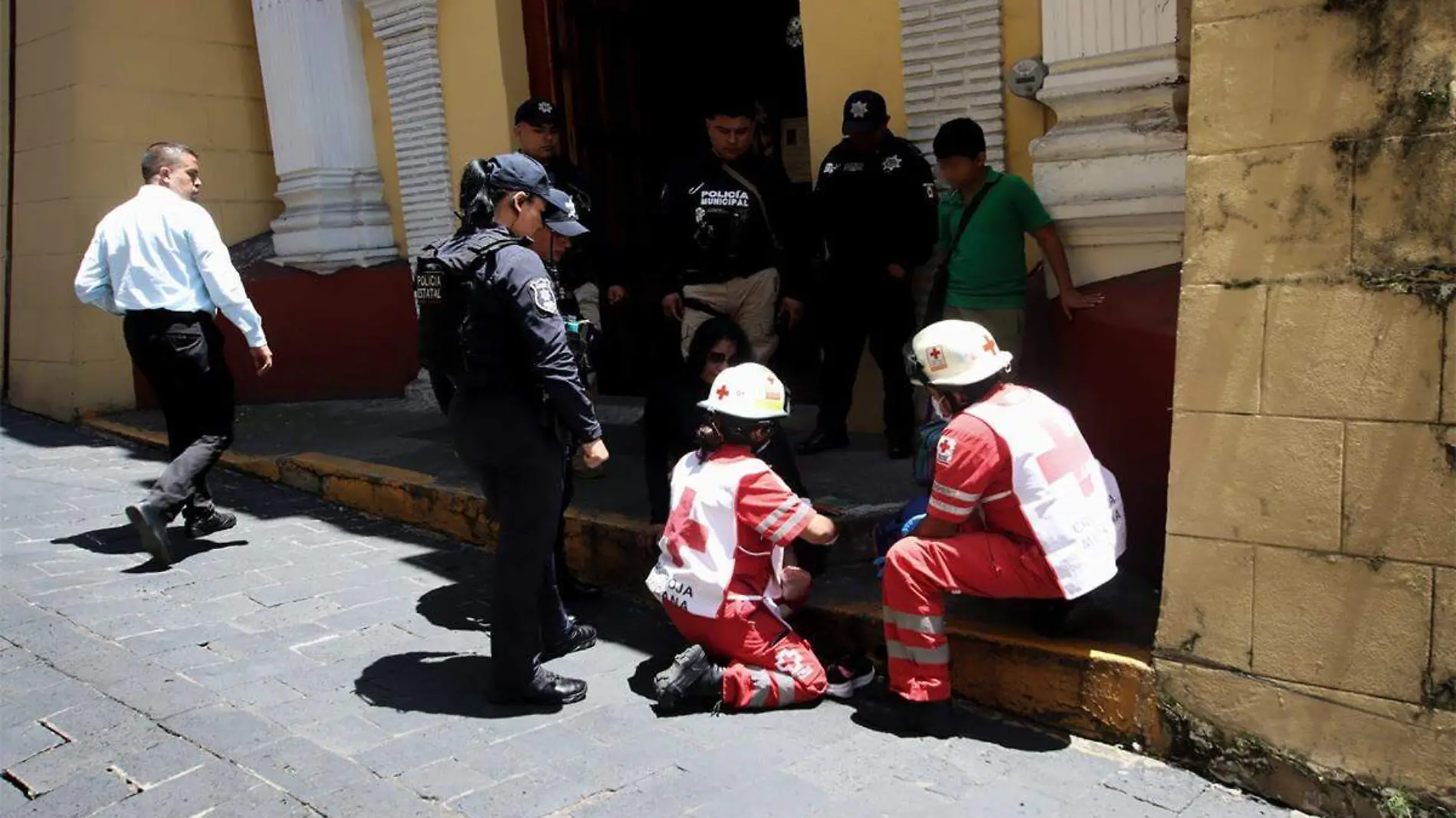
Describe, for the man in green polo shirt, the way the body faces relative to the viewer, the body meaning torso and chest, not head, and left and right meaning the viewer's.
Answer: facing the viewer and to the left of the viewer

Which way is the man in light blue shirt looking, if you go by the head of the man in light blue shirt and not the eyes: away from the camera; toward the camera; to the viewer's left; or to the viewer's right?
to the viewer's right

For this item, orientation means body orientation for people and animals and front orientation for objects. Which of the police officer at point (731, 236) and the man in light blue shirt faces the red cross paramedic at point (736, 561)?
the police officer

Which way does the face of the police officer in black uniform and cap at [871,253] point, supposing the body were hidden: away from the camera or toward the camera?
toward the camera

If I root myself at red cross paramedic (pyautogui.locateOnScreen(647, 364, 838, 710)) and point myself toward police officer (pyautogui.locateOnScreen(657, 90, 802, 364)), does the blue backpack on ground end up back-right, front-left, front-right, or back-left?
front-right

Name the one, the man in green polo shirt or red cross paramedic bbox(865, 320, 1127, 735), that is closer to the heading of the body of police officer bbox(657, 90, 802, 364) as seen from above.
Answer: the red cross paramedic

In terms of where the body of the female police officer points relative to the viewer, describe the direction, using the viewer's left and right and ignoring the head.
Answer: facing to the right of the viewer

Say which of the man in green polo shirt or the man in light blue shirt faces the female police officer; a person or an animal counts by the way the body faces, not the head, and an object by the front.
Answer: the man in green polo shirt

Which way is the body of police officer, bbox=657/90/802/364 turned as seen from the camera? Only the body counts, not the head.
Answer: toward the camera

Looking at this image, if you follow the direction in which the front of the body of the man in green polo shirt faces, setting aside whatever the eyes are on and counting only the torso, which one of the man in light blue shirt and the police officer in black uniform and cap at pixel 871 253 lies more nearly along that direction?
the man in light blue shirt

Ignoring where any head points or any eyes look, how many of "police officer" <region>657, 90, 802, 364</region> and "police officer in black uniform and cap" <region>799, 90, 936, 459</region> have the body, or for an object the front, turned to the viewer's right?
0

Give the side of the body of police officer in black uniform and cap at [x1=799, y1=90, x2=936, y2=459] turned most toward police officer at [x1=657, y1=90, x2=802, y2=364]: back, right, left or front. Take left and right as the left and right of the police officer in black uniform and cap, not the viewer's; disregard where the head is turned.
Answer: right
